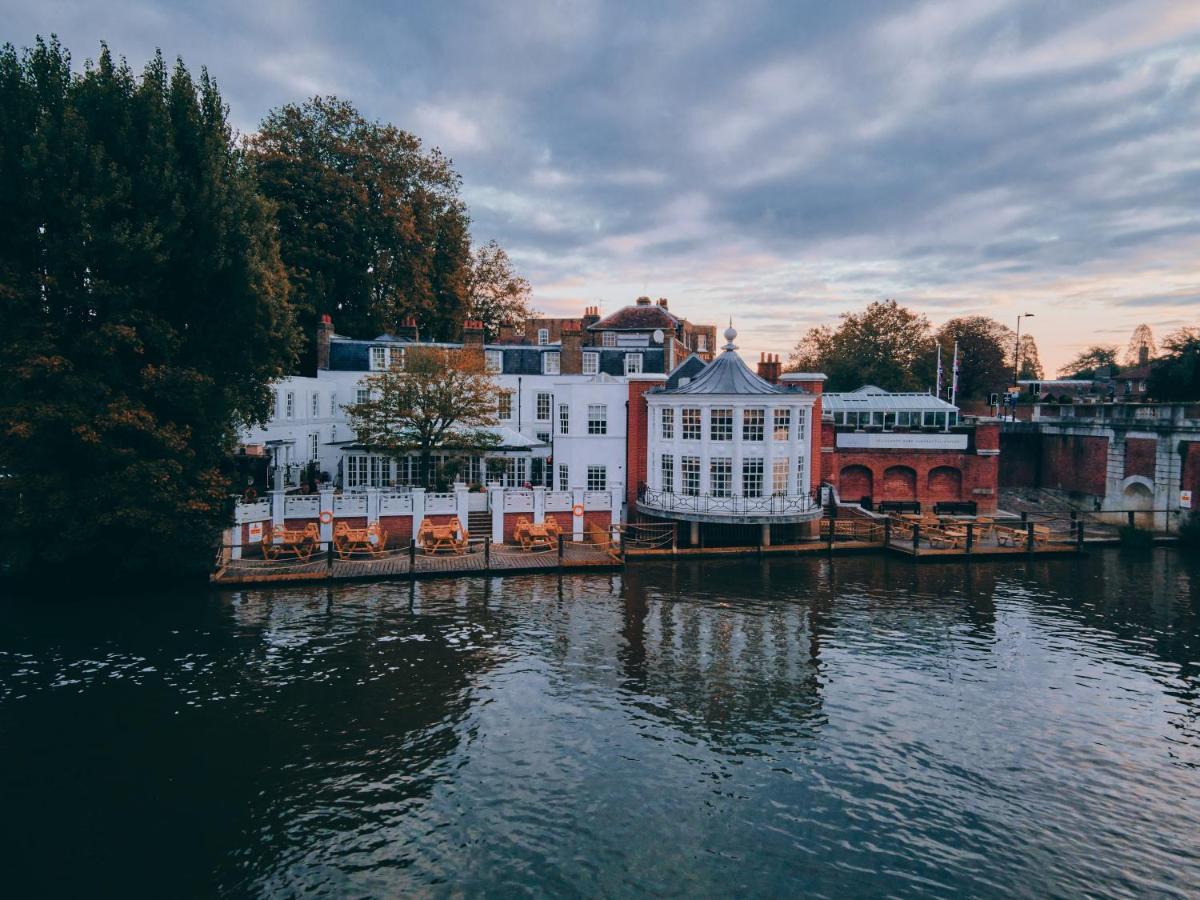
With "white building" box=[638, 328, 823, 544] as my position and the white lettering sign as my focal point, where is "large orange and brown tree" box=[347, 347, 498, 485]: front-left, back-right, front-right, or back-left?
back-left

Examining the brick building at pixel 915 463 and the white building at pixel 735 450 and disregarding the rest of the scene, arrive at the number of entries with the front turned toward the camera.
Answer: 2

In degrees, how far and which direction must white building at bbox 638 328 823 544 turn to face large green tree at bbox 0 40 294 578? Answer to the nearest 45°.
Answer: approximately 45° to its right

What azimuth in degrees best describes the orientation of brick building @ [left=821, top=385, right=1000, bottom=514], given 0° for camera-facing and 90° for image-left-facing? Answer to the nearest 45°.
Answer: approximately 0°

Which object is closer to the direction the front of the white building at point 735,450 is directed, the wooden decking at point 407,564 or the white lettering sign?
the wooden decking

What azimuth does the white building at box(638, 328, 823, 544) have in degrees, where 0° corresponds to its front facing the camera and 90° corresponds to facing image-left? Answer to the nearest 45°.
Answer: approximately 0°

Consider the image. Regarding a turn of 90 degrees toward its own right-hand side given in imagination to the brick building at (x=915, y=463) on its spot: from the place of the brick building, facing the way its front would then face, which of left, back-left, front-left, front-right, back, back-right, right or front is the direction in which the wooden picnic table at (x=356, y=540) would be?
front-left

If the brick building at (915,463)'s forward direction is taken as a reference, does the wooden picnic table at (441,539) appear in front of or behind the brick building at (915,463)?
in front
